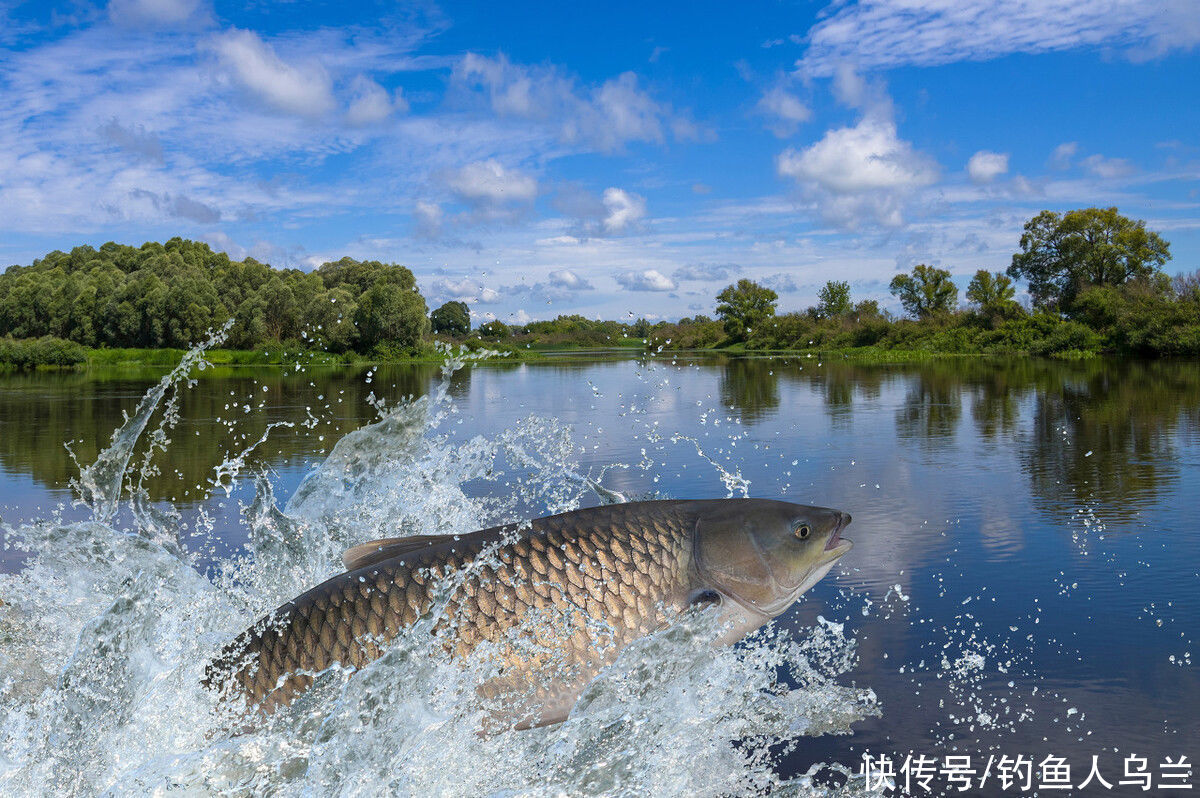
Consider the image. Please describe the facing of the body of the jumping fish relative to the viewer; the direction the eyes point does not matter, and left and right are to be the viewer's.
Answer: facing to the right of the viewer
